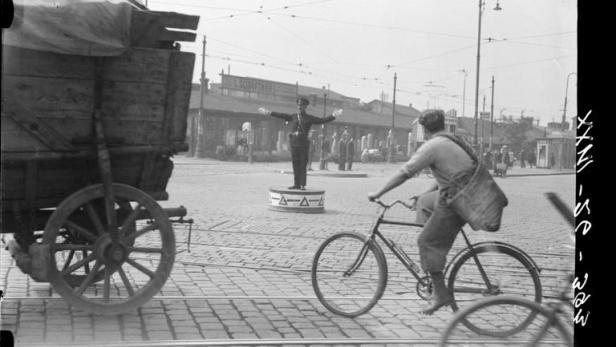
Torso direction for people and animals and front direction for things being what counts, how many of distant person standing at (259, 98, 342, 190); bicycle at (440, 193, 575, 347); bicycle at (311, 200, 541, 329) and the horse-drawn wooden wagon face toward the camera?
1

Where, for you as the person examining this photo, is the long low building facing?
facing the viewer and to the right of the viewer

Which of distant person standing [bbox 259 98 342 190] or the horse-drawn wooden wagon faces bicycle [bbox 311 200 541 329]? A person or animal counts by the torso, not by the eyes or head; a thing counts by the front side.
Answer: the distant person standing

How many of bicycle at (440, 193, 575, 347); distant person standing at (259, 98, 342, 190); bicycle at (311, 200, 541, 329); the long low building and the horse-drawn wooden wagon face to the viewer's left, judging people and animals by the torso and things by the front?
3

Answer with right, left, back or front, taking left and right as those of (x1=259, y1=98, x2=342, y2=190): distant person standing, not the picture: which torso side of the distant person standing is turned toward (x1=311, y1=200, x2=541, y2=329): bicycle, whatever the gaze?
front

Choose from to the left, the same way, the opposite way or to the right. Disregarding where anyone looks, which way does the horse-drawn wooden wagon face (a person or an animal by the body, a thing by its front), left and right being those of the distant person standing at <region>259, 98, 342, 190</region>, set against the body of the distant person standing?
to the right

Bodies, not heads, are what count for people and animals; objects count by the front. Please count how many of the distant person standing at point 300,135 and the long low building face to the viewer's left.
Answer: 0

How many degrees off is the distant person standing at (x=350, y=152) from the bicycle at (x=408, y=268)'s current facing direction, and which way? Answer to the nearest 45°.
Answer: approximately 90° to its right

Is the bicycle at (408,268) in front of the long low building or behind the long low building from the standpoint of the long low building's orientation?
in front

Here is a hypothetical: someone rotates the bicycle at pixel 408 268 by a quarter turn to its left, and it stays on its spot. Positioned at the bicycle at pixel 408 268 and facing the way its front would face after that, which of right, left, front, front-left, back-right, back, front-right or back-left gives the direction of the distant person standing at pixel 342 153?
back

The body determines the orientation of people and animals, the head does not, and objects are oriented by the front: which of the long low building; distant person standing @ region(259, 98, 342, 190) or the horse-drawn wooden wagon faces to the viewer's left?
the horse-drawn wooden wagon

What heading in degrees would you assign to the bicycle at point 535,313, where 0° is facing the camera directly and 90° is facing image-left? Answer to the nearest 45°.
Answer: approximately 90°

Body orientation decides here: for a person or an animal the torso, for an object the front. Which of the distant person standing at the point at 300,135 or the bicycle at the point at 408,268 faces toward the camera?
the distant person standing

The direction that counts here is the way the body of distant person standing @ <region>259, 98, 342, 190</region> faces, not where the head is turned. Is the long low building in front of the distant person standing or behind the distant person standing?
behind

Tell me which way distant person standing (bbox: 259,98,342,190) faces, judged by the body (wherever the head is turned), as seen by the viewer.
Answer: toward the camera

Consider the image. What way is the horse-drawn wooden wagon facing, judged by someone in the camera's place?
facing to the left of the viewer

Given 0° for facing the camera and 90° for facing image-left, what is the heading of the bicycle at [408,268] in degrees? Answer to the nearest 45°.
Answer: approximately 90°
